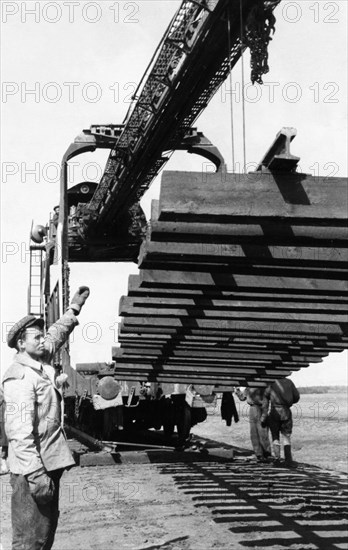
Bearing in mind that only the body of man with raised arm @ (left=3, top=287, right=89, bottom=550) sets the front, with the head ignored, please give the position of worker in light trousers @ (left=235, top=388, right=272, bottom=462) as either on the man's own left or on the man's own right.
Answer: on the man's own left

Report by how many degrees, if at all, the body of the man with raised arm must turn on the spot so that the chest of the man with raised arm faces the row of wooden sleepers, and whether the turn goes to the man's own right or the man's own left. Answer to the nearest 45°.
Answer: approximately 90° to the man's own left

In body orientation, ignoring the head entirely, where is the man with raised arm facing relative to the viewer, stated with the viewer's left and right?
facing the viewer and to the right of the viewer

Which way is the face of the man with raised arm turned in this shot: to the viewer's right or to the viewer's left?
to the viewer's right
